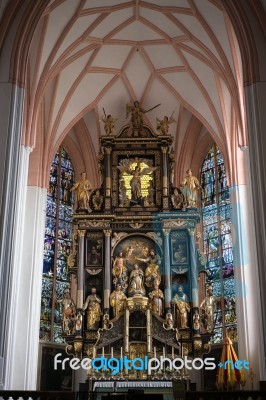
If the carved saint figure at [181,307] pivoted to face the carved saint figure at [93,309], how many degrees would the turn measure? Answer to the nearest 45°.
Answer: approximately 90° to its right

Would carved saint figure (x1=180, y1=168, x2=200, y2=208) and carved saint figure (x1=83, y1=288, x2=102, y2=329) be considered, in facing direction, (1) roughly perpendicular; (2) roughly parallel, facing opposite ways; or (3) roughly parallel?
roughly parallel

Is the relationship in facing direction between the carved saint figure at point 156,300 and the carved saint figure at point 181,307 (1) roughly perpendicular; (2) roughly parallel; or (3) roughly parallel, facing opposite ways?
roughly parallel

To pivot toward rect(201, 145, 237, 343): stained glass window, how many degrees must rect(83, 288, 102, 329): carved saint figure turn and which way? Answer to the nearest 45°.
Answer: approximately 135° to its left

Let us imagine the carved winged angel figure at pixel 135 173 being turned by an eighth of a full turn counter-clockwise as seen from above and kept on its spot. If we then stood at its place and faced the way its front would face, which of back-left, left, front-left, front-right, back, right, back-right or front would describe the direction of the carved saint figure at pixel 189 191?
front-left

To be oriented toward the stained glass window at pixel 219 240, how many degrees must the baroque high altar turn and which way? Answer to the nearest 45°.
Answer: approximately 135° to its left

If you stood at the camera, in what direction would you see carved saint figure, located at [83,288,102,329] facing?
facing the viewer

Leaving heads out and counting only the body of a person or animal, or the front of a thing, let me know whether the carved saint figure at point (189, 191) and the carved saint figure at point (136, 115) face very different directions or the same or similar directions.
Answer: same or similar directions

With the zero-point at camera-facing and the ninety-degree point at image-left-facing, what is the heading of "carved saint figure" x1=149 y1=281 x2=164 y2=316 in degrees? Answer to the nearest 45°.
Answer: approximately 0°

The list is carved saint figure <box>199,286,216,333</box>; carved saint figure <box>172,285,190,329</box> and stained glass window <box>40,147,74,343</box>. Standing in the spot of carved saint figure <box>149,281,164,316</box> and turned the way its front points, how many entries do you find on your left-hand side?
2

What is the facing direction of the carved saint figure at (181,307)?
toward the camera

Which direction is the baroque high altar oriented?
toward the camera

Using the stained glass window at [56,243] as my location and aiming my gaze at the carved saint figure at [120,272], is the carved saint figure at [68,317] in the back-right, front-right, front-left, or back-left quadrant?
front-right

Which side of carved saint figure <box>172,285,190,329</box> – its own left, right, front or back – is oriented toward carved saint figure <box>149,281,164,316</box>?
right

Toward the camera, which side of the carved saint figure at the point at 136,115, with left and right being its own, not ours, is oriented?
front
